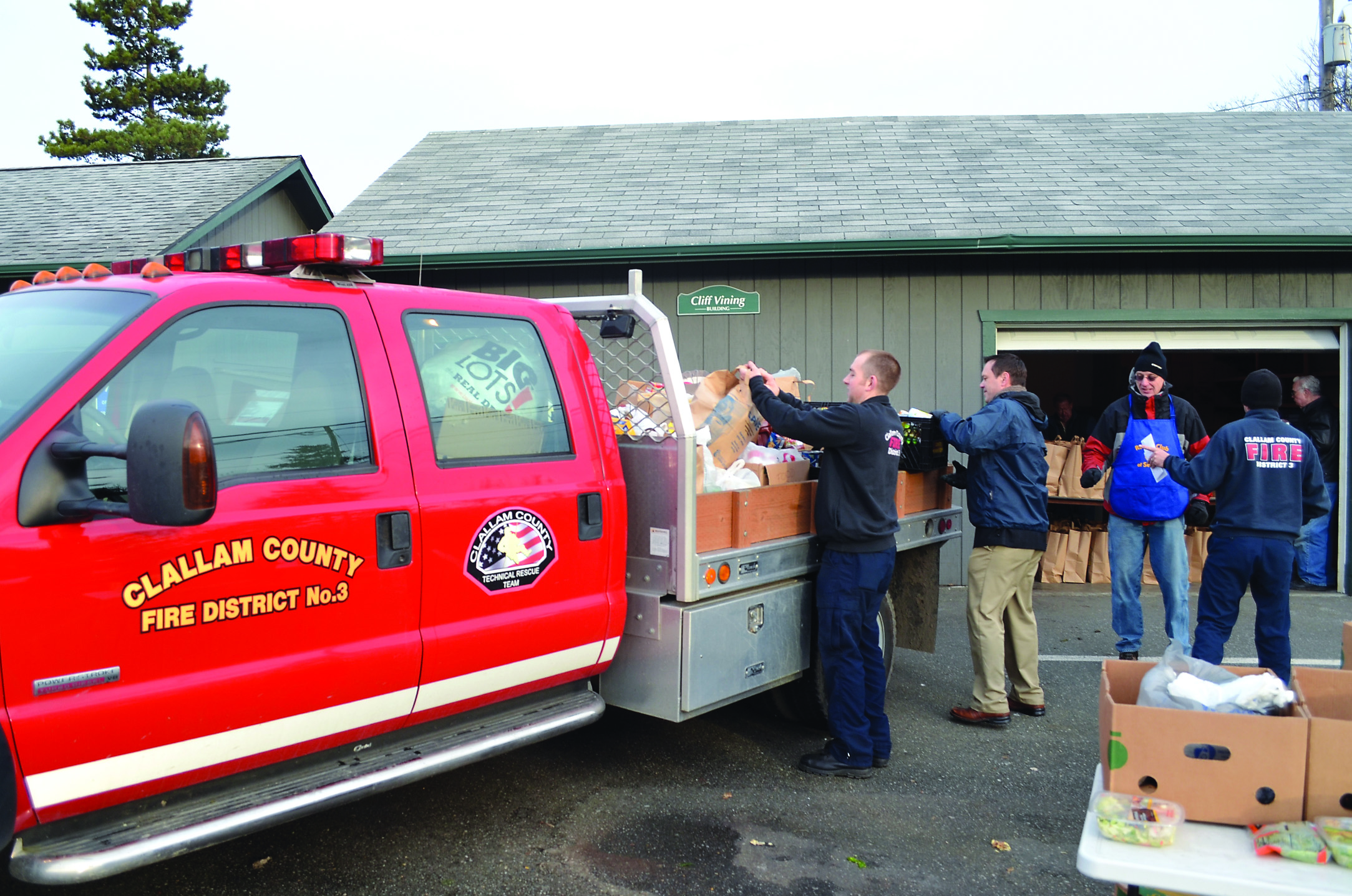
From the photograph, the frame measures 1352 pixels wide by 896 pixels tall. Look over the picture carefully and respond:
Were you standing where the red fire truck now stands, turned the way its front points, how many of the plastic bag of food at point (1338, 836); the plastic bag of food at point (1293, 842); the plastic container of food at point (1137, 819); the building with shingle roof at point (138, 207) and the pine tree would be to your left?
3

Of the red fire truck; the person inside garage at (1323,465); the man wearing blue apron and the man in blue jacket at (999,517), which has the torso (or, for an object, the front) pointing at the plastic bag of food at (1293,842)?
the man wearing blue apron

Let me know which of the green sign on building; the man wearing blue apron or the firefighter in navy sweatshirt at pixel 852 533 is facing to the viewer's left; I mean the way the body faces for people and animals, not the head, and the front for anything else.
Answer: the firefighter in navy sweatshirt

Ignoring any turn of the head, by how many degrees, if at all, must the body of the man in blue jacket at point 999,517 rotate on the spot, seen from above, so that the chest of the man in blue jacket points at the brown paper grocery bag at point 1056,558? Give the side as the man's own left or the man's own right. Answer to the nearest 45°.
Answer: approximately 90° to the man's own right

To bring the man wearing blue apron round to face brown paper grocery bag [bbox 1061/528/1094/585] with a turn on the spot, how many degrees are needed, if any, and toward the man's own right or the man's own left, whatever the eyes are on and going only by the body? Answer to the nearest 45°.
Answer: approximately 180°

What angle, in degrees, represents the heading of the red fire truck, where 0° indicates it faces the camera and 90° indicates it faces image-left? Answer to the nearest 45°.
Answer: approximately 45°

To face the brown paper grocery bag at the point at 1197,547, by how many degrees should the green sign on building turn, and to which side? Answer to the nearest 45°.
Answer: approximately 90° to its left

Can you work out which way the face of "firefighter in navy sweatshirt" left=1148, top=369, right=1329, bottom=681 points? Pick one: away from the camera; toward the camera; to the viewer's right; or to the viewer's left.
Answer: away from the camera

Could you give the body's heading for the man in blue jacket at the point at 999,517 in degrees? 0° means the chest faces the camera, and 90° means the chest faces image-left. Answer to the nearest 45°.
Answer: approximately 90°

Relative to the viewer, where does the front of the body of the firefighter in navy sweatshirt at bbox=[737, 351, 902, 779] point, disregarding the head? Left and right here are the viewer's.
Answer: facing to the left of the viewer

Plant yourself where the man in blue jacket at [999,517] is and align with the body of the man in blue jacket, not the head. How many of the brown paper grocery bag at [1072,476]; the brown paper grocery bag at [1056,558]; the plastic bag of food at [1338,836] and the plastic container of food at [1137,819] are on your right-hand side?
2

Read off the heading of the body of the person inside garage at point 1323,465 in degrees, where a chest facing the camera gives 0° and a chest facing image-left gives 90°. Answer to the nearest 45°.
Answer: approximately 90°
